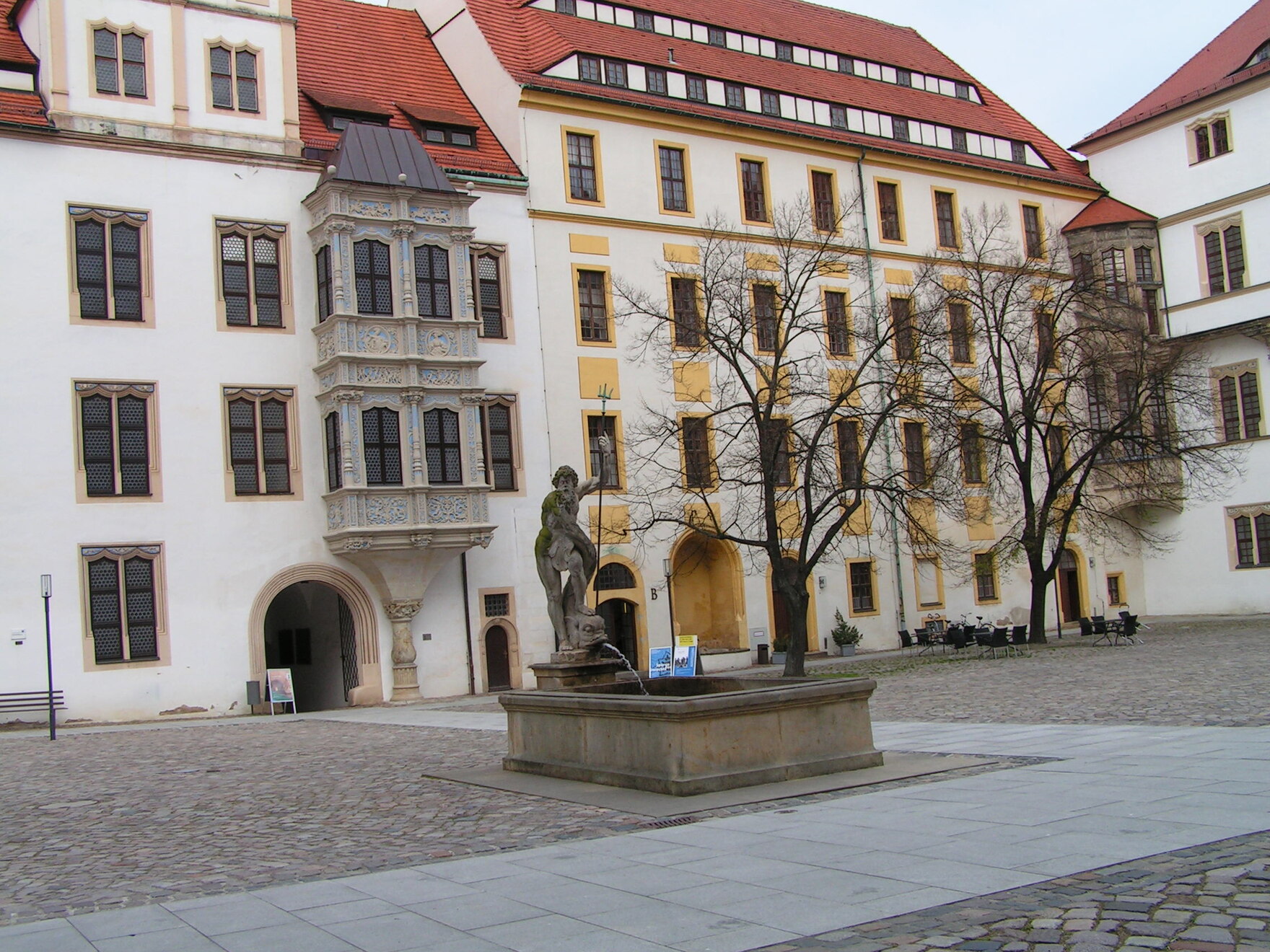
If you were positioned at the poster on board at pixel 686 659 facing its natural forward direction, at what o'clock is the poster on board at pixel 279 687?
the poster on board at pixel 279 687 is roughly at 3 o'clock from the poster on board at pixel 686 659.

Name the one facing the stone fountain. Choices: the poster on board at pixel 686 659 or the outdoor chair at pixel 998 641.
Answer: the poster on board

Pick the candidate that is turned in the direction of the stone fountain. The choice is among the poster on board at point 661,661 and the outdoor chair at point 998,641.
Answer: the poster on board

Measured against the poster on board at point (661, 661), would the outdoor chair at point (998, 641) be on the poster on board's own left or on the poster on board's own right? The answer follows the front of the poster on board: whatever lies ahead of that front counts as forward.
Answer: on the poster on board's own left

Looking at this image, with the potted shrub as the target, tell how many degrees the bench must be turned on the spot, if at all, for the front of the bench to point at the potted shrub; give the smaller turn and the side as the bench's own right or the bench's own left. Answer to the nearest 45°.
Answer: approximately 90° to the bench's own left

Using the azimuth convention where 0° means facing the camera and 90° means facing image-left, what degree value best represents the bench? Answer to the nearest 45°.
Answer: approximately 0°

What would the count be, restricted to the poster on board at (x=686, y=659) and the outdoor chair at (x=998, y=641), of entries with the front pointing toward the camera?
1

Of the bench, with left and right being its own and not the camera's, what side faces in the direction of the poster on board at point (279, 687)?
left
